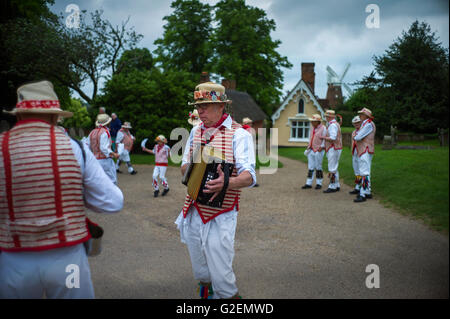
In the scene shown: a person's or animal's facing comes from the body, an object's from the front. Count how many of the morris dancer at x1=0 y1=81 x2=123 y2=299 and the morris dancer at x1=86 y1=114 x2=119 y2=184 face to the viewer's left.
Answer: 0

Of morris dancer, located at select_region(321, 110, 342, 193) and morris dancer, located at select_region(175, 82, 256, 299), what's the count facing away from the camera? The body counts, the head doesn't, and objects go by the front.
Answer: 0

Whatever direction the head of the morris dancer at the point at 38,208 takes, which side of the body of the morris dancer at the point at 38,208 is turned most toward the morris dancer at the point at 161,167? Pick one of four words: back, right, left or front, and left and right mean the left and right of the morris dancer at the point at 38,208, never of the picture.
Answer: front

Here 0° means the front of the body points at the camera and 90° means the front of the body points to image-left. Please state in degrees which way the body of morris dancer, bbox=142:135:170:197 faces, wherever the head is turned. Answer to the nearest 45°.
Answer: approximately 45°

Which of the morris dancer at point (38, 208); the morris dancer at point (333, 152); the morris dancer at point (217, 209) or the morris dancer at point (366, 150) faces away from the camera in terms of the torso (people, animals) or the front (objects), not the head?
the morris dancer at point (38, 208)

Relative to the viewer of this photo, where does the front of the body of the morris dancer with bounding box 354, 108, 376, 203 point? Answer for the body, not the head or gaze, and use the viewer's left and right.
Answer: facing to the left of the viewer

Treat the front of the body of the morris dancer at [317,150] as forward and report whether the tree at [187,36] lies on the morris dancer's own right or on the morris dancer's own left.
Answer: on the morris dancer's own right

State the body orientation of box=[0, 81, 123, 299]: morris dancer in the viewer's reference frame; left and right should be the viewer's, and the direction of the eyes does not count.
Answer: facing away from the viewer

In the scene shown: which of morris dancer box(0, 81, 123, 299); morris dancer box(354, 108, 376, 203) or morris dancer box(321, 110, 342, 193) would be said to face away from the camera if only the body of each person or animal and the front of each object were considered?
morris dancer box(0, 81, 123, 299)

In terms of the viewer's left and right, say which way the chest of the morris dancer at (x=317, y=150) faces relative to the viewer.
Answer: facing the viewer and to the left of the viewer

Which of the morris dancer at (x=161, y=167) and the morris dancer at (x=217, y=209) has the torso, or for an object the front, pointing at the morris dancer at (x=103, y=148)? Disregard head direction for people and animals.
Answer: the morris dancer at (x=161, y=167)

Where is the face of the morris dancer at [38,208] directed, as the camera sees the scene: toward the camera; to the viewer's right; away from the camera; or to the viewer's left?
away from the camera

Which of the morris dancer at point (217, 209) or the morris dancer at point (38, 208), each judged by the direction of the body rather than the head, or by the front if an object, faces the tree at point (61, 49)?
the morris dancer at point (38, 208)

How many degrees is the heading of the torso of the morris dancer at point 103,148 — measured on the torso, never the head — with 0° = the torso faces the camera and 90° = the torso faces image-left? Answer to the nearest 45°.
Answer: approximately 225°
